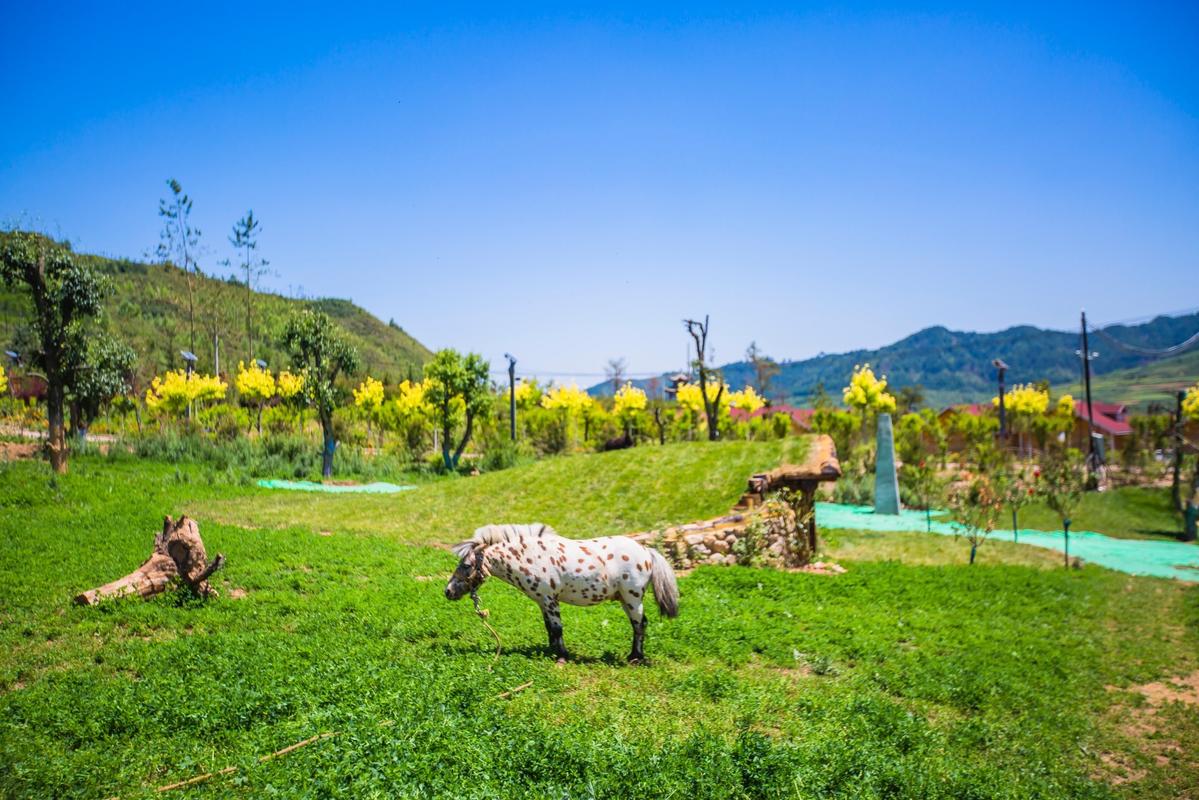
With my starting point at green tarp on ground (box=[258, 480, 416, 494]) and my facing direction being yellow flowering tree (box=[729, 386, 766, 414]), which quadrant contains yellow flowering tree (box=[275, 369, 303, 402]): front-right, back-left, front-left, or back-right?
front-left

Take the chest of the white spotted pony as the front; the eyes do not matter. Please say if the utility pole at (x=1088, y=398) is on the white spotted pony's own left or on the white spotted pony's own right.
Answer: on the white spotted pony's own right

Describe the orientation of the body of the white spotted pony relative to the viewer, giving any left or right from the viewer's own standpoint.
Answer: facing to the left of the viewer

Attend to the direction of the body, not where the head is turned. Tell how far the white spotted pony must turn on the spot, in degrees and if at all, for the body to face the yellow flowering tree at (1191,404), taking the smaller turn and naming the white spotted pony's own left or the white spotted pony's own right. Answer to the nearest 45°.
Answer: approximately 135° to the white spotted pony's own right

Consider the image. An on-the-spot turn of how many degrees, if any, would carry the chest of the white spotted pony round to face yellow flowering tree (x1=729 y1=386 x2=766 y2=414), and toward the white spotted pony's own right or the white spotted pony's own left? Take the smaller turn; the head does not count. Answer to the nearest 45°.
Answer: approximately 90° to the white spotted pony's own right

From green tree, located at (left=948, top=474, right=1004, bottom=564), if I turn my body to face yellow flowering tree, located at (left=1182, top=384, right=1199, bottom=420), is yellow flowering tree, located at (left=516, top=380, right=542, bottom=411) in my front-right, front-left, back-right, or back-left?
front-left

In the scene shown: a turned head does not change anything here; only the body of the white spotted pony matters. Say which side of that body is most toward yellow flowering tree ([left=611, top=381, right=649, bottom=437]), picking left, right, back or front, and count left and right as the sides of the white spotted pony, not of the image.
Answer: right

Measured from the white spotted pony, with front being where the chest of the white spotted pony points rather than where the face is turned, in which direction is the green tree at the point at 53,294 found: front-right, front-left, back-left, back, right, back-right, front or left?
front-right

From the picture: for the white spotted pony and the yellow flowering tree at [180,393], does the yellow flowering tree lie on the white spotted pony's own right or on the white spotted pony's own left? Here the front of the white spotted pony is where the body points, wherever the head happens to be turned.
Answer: on the white spotted pony's own right

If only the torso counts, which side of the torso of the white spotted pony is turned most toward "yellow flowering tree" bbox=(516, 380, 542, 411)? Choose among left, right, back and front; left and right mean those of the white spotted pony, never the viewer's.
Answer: right

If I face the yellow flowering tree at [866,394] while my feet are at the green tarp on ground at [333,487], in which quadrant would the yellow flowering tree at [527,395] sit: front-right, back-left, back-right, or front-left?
front-left
